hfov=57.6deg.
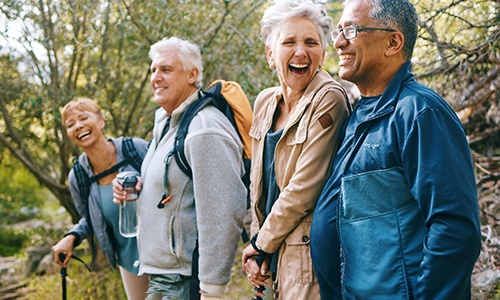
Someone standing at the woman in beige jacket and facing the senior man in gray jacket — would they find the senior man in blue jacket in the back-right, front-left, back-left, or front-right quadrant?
back-left

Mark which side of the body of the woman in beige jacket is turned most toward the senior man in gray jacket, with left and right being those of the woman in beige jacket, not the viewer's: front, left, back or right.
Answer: right

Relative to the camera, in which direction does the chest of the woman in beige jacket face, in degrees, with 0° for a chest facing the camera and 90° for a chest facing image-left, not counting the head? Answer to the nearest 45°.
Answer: approximately 45°

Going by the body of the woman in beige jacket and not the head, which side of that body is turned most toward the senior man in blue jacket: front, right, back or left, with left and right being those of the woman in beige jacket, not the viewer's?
left
